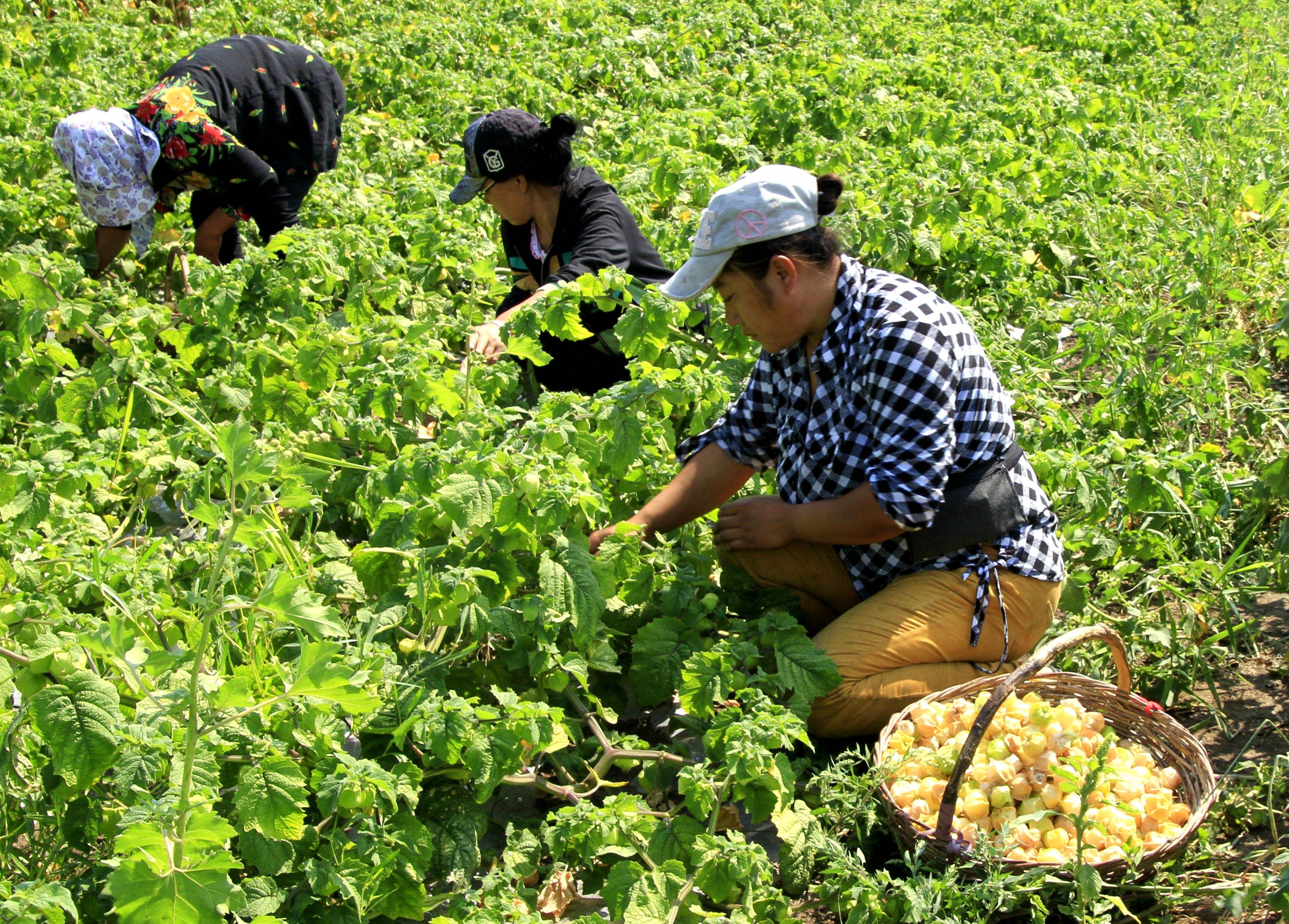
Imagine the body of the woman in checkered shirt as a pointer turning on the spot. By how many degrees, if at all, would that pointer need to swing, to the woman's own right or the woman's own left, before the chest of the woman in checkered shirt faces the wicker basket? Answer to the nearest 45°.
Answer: approximately 135° to the woman's own left

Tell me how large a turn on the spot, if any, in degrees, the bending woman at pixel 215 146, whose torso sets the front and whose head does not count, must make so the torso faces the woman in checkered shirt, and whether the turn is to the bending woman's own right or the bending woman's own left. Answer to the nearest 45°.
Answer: approximately 90° to the bending woman's own left

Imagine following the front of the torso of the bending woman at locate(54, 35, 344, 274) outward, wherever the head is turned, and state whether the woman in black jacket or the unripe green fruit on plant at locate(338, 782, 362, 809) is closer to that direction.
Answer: the unripe green fruit on plant

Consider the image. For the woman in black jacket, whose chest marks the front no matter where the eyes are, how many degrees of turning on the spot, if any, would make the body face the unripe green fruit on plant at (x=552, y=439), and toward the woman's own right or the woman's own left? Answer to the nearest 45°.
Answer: approximately 45° to the woman's own left

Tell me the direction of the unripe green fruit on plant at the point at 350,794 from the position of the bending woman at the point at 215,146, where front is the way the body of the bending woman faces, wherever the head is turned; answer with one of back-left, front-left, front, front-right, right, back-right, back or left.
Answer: front-left

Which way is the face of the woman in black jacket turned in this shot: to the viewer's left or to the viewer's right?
to the viewer's left

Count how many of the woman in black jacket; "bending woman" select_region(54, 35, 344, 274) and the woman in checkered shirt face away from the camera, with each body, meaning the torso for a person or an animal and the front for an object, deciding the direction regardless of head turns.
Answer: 0

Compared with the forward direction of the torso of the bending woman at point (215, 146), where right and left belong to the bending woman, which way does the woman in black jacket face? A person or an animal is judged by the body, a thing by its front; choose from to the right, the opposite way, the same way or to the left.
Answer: the same way

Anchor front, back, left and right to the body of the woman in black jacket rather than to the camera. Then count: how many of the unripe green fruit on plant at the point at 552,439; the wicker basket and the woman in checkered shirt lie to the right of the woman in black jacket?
0

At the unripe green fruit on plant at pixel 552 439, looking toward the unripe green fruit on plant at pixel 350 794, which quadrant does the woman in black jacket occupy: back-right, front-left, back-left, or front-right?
back-right

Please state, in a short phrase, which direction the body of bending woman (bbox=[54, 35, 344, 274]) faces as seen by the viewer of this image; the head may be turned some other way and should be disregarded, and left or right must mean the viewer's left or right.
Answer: facing the viewer and to the left of the viewer

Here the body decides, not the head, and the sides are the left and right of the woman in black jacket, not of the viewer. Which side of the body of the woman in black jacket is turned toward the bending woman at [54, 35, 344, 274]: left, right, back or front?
right

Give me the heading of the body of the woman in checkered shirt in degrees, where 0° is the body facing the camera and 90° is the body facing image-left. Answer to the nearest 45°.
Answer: approximately 90°
